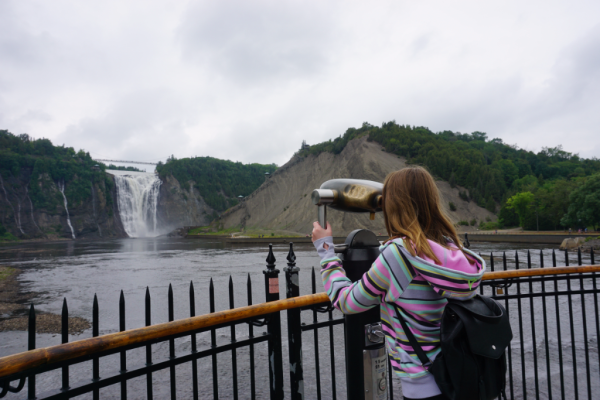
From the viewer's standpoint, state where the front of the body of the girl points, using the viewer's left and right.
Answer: facing away from the viewer and to the left of the viewer

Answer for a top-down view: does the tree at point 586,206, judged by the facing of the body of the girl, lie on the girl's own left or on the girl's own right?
on the girl's own right

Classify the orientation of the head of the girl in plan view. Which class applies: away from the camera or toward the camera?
away from the camera
